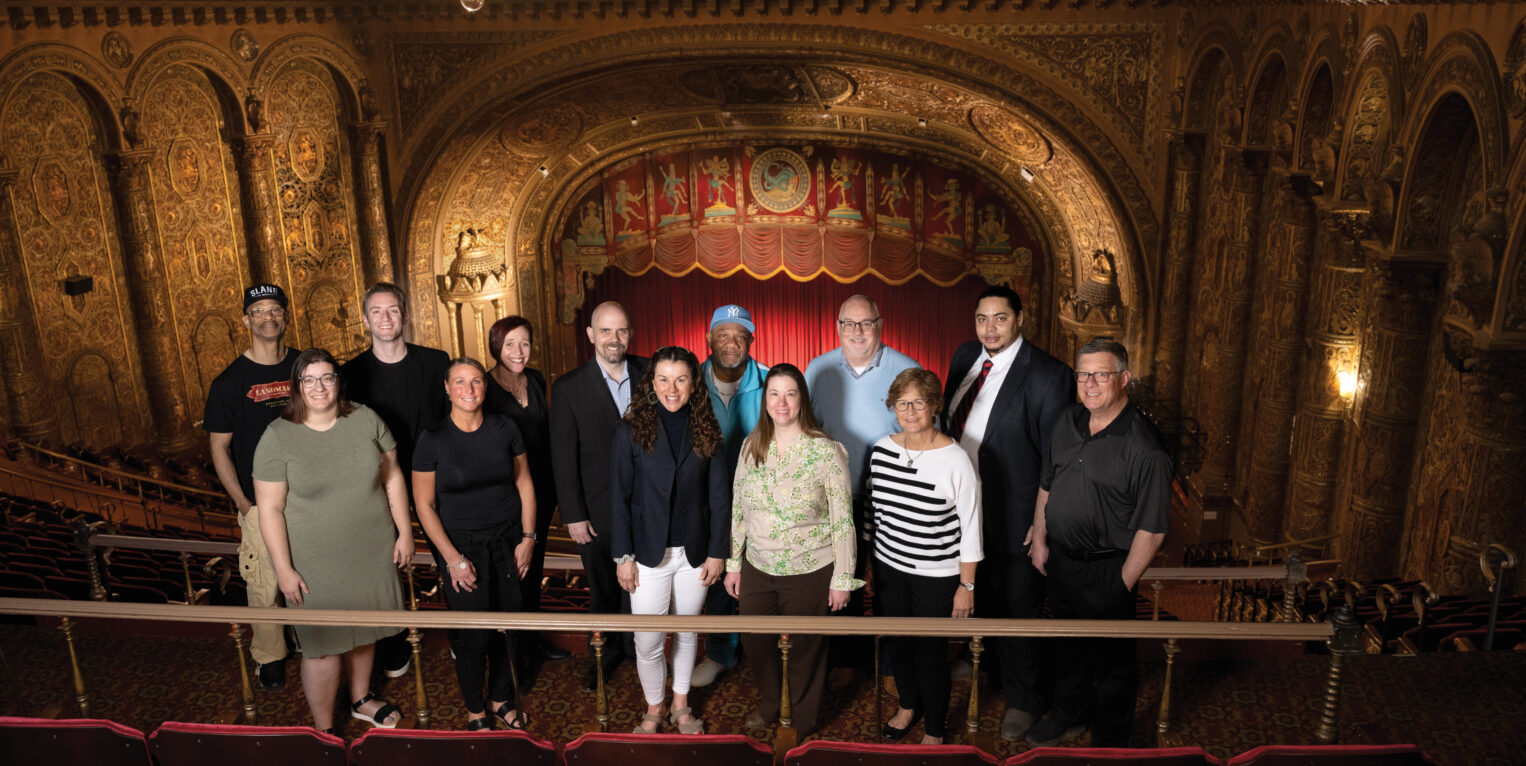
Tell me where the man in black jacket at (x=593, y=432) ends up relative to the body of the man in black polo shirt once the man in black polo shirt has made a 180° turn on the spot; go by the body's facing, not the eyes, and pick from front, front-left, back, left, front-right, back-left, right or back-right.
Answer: back-left

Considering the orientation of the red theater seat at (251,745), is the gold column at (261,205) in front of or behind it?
in front

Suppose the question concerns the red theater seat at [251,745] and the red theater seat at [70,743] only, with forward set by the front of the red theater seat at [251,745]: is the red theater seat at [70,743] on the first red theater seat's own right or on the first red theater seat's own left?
on the first red theater seat's own left

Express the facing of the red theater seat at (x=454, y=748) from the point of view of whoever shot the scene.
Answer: facing away from the viewer

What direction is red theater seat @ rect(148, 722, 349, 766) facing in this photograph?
away from the camera

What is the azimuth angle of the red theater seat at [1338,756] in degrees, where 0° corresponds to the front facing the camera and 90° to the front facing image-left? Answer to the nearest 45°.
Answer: approximately 180°

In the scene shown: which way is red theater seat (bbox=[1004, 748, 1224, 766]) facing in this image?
away from the camera

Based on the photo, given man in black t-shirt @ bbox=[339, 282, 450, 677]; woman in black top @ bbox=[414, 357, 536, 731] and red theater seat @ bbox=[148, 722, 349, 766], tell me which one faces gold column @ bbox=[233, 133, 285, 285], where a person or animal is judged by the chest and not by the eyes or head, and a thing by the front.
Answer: the red theater seat

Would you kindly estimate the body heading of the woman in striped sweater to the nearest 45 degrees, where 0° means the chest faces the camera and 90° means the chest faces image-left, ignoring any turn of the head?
approximately 45°
